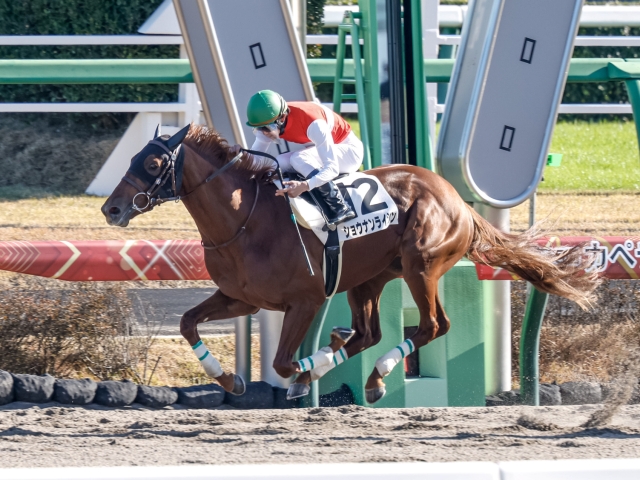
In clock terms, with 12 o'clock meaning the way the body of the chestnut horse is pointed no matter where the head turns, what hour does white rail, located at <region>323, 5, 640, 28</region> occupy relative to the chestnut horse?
The white rail is roughly at 4 o'clock from the chestnut horse.

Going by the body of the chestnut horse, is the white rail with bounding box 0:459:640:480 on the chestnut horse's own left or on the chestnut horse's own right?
on the chestnut horse's own left

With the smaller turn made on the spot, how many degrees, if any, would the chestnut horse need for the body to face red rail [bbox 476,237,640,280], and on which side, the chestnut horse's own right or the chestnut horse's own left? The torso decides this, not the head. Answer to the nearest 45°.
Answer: approximately 135° to the chestnut horse's own right

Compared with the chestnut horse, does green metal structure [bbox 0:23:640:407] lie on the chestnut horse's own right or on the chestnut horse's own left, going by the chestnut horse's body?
on the chestnut horse's own right

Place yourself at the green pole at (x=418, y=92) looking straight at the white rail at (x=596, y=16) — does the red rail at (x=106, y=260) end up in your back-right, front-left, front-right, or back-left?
back-left

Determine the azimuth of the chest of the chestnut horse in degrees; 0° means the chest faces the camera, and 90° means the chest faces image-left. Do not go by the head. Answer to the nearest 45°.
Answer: approximately 90°

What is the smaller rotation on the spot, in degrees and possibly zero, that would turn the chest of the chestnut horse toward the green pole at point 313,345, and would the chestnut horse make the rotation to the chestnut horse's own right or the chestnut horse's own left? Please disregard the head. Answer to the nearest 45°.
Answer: approximately 90° to the chestnut horse's own right

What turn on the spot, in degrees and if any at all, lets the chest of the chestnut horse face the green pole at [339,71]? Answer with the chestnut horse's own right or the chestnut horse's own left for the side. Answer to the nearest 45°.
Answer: approximately 90° to the chestnut horse's own right

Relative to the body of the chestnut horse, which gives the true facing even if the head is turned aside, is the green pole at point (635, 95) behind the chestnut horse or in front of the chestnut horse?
behind

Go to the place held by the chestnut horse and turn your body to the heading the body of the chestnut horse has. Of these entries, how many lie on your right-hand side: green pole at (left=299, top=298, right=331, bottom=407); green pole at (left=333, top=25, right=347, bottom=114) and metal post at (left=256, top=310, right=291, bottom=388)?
3

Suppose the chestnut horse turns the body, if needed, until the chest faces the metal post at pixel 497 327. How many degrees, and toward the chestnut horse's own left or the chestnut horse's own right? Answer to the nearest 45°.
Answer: approximately 135° to the chestnut horse's own right

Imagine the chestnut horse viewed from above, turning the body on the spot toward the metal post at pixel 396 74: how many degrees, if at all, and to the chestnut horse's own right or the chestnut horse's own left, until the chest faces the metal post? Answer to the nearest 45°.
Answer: approximately 135° to the chestnut horse's own right

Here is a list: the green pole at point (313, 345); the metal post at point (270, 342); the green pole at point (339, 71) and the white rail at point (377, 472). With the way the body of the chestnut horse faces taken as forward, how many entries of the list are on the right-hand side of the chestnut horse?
3
